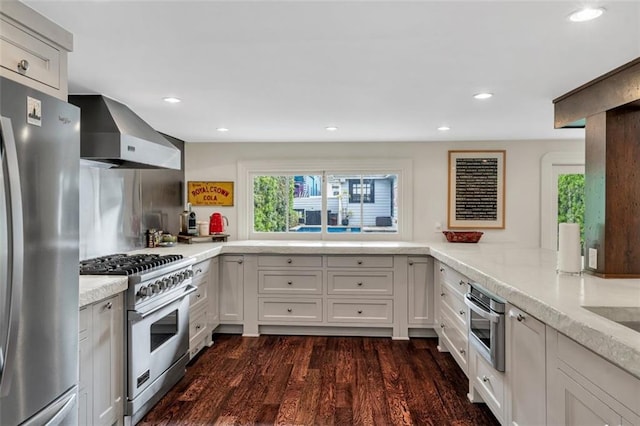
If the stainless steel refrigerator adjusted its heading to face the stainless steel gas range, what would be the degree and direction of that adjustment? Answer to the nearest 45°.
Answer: approximately 90° to its left

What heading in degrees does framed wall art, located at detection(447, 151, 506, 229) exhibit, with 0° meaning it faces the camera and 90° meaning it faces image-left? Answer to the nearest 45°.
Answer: approximately 0°

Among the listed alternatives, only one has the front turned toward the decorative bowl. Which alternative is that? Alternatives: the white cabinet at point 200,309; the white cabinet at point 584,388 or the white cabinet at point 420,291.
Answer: the white cabinet at point 200,309

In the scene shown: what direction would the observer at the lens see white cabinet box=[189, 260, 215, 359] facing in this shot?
facing to the right of the viewer

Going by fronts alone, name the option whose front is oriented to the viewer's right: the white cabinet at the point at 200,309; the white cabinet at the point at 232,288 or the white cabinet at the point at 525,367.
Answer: the white cabinet at the point at 200,309

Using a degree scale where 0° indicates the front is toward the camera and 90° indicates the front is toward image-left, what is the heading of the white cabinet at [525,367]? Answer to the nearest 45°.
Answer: approximately 45°

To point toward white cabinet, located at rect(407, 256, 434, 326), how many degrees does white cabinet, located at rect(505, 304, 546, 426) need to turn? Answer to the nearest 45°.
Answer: approximately 90° to its right

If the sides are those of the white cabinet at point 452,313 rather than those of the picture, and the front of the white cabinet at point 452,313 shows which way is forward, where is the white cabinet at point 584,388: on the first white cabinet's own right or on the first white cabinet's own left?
on the first white cabinet's own left

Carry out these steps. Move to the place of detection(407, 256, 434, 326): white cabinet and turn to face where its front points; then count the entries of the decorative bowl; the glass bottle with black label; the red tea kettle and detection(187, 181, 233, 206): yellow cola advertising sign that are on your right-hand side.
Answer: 3

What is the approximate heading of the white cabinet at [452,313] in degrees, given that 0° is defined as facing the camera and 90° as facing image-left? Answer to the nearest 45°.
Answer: approximately 45°

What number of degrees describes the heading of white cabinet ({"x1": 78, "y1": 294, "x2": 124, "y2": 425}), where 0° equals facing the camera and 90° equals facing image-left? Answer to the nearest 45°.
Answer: approximately 315°

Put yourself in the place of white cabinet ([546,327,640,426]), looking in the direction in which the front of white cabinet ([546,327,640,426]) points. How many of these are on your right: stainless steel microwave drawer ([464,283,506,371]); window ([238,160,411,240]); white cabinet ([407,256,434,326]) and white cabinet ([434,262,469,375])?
4
